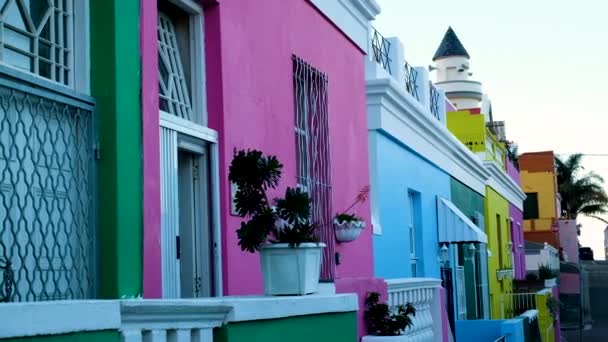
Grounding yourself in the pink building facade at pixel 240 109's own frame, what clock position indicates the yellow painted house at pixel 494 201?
The yellow painted house is roughly at 8 o'clock from the pink building facade.

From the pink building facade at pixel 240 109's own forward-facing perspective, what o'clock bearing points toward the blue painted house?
The blue painted house is roughly at 8 o'clock from the pink building facade.
